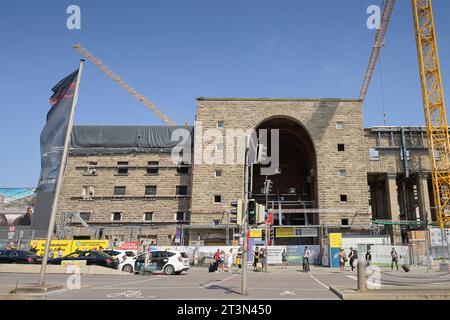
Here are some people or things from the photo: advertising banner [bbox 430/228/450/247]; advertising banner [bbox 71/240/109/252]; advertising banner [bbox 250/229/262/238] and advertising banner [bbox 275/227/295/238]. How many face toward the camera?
4

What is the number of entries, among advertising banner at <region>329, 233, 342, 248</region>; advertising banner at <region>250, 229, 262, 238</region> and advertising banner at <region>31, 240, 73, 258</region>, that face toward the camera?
3

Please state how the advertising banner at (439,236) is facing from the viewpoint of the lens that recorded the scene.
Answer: facing the viewer

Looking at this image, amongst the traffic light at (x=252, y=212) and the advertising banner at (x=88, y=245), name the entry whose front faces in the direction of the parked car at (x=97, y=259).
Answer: the advertising banner

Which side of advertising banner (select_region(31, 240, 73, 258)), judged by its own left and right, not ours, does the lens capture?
front

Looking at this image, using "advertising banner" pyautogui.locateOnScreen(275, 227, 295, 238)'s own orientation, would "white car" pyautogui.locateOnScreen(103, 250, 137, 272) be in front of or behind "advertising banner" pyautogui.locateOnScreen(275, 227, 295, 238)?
in front

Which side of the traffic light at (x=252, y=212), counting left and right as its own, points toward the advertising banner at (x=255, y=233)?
back

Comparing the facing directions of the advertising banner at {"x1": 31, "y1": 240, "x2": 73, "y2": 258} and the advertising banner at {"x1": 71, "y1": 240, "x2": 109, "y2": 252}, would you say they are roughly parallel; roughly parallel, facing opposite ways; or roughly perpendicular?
roughly parallel

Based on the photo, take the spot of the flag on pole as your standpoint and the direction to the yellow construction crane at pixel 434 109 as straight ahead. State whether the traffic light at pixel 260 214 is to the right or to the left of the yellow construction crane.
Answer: right

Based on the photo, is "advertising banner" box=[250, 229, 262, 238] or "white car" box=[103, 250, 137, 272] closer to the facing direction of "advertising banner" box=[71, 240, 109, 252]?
the white car

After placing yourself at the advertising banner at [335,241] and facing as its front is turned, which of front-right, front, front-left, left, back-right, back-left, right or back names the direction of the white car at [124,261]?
front-right

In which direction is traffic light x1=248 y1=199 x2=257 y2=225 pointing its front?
toward the camera

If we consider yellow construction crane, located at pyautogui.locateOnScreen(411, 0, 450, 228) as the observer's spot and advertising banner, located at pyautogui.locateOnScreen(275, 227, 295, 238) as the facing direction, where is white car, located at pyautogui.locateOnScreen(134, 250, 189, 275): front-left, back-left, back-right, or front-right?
front-left

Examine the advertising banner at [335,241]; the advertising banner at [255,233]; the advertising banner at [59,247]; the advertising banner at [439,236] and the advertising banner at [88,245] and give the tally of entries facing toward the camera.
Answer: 5

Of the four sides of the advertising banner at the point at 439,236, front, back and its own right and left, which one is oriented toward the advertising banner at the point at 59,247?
right

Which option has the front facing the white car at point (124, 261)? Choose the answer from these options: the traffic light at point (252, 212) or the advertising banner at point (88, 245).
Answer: the advertising banner

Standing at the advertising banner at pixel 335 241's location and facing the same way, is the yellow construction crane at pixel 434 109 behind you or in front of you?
behind
